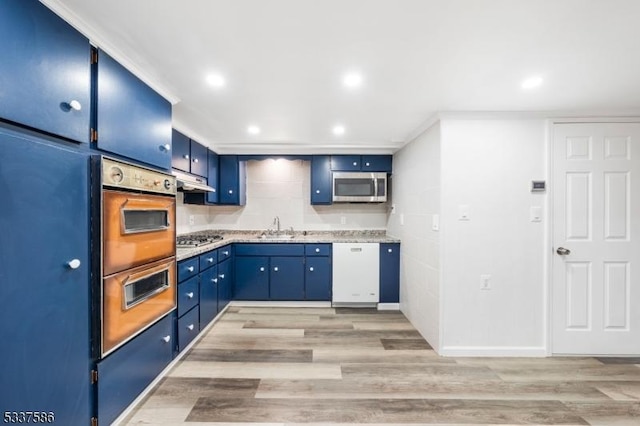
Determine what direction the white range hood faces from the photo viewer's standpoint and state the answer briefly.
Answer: facing the viewer and to the right of the viewer

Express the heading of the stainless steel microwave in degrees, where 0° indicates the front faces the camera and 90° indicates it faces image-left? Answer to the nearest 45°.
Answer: approximately 0°

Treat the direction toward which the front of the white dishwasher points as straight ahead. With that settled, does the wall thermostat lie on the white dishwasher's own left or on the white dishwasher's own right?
on the white dishwasher's own left

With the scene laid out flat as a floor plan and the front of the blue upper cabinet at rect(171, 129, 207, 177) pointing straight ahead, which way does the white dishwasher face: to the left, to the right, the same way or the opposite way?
to the right

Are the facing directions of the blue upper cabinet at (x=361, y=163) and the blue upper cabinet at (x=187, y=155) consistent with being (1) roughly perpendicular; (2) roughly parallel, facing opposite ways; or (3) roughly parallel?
roughly perpendicular

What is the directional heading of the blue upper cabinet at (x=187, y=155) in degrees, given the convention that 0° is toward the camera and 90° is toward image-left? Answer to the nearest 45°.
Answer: approximately 315°

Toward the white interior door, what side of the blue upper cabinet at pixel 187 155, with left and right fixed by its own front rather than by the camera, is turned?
front

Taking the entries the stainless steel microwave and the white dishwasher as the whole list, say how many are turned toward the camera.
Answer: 2

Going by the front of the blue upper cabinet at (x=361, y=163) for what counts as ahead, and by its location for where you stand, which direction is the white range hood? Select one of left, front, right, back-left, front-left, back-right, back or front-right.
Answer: front-right

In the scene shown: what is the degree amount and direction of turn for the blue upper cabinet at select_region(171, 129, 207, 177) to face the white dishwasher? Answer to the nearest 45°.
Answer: approximately 45° to its left

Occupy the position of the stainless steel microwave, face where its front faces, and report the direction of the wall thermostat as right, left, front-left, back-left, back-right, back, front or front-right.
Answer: front-left

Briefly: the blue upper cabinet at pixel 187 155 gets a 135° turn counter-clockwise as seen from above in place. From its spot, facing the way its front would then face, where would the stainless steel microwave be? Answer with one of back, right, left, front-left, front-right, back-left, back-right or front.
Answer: right

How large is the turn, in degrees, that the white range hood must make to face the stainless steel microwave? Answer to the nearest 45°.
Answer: approximately 45° to its left
